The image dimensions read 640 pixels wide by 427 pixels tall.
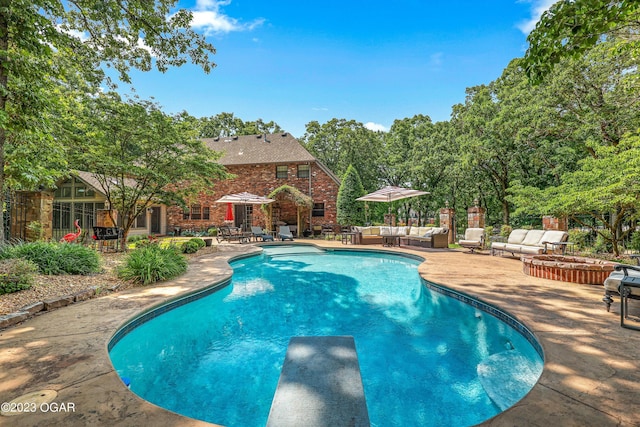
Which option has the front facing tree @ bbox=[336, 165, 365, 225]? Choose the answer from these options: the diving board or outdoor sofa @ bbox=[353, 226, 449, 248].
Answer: the diving board

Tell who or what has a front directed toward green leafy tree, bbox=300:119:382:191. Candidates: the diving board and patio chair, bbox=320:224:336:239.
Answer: the diving board

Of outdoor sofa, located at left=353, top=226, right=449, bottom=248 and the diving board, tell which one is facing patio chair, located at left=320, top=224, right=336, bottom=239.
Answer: the diving board

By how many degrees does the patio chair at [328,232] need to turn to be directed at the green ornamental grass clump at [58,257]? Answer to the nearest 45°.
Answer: approximately 45° to its right

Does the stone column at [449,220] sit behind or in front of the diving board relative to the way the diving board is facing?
in front

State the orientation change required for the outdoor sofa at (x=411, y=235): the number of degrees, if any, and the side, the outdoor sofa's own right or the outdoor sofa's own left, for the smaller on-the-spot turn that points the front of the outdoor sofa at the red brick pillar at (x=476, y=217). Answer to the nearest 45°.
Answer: approximately 90° to the outdoor sofa's own left

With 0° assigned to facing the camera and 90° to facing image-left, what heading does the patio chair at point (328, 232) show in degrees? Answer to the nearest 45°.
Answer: approximately 0°

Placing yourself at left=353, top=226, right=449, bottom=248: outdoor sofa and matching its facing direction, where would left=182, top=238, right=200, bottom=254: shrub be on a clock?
The shrub is roughly at 2 o'clock from the outdoor sofa.

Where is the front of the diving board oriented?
away from the camera

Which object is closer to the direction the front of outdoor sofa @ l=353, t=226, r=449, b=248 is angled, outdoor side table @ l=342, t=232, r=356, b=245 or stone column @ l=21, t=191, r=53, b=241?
the stone column

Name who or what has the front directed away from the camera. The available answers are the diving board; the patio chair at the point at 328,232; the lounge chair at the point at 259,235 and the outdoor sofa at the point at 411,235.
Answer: the diving board

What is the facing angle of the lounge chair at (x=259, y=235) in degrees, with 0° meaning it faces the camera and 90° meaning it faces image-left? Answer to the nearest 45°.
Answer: approximately 315°
